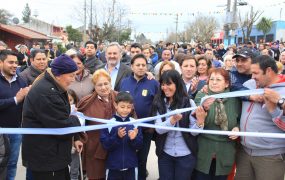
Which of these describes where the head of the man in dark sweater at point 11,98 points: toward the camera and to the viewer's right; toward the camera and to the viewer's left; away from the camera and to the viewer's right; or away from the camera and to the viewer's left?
toward the camera and to the viewer's right

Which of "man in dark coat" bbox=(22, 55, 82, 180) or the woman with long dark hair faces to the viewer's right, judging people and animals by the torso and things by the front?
the man in dark coat

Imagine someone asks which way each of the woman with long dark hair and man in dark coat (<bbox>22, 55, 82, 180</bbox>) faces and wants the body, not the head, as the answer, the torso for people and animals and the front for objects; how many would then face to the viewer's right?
1

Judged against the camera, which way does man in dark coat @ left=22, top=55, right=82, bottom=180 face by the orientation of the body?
to the viewer's right

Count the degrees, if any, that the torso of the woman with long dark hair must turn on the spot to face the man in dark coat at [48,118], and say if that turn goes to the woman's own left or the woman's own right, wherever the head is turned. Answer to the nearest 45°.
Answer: approximately 45° to the woman's own right

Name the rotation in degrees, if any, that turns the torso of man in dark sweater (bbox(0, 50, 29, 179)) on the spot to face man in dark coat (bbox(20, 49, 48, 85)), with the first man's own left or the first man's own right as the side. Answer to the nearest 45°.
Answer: approximately 135° to the first man's own left

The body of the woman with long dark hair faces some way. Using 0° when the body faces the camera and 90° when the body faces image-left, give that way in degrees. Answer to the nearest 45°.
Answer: approximately 0°

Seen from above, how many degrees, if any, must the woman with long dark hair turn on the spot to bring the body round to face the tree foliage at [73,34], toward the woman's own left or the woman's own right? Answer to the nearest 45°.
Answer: approximately 180°

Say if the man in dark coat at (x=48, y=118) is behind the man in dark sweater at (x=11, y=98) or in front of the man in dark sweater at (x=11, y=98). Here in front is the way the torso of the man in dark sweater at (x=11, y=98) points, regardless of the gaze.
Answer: in front

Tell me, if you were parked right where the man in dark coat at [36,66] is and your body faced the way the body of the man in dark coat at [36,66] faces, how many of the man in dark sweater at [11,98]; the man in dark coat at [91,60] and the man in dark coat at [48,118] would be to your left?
1

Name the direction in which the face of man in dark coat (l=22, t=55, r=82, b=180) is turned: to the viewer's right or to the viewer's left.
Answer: to the viewer's right
